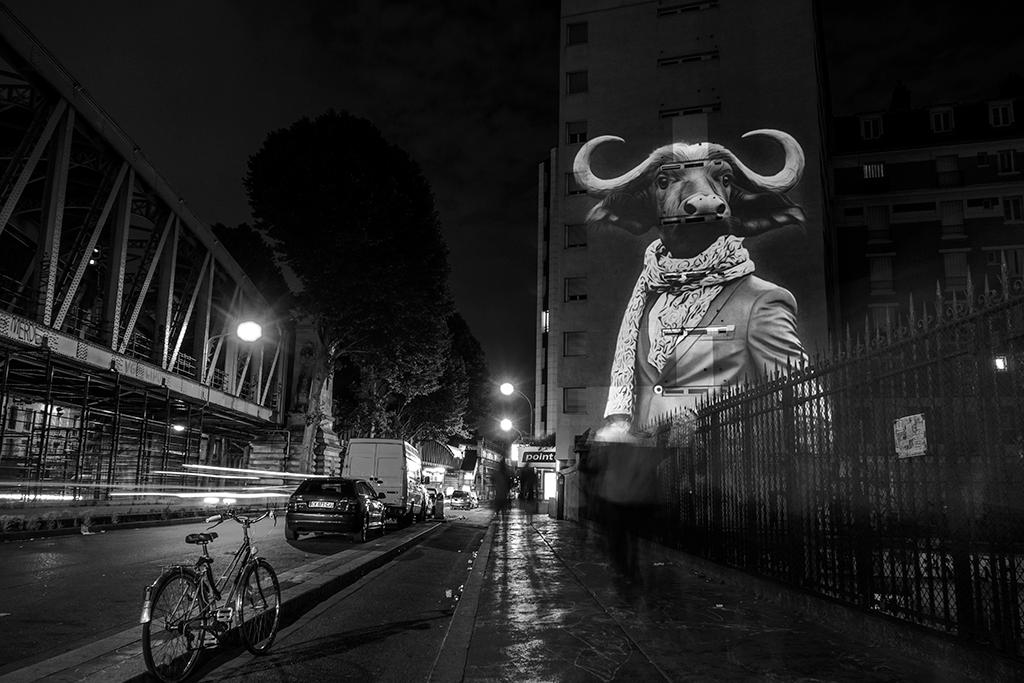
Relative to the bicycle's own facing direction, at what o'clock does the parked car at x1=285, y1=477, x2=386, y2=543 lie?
The parked car is roughly at 11 o'clock from the bicycle.

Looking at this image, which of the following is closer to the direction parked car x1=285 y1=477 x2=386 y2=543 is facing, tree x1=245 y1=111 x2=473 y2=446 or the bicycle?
the tree

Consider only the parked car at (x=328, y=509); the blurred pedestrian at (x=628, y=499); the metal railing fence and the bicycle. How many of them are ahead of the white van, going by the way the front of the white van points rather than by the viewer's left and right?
0

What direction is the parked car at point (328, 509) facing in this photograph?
away from the camera

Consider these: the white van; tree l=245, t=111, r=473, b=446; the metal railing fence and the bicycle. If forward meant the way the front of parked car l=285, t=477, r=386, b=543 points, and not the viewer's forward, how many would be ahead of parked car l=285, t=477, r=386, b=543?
2

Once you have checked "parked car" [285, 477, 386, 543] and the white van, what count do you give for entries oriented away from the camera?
2

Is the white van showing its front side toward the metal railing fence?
no

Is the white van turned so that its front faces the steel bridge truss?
no

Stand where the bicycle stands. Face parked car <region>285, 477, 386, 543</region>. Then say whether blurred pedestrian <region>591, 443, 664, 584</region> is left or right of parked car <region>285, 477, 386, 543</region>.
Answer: right

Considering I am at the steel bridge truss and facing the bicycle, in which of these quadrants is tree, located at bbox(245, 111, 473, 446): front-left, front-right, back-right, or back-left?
back-left

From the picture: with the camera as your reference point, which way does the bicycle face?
facing away from the viewer and to the right of the viewer

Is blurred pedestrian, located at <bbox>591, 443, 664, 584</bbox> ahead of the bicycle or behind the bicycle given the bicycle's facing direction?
ahead

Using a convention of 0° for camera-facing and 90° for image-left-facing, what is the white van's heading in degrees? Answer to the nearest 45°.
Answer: approximately 180°

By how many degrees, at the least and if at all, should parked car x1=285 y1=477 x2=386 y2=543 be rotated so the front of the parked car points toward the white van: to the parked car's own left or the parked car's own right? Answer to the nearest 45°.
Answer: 0° — it already faces it

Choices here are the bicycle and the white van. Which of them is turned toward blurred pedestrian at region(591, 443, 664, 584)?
the bicycle

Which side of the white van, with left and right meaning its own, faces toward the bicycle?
back
